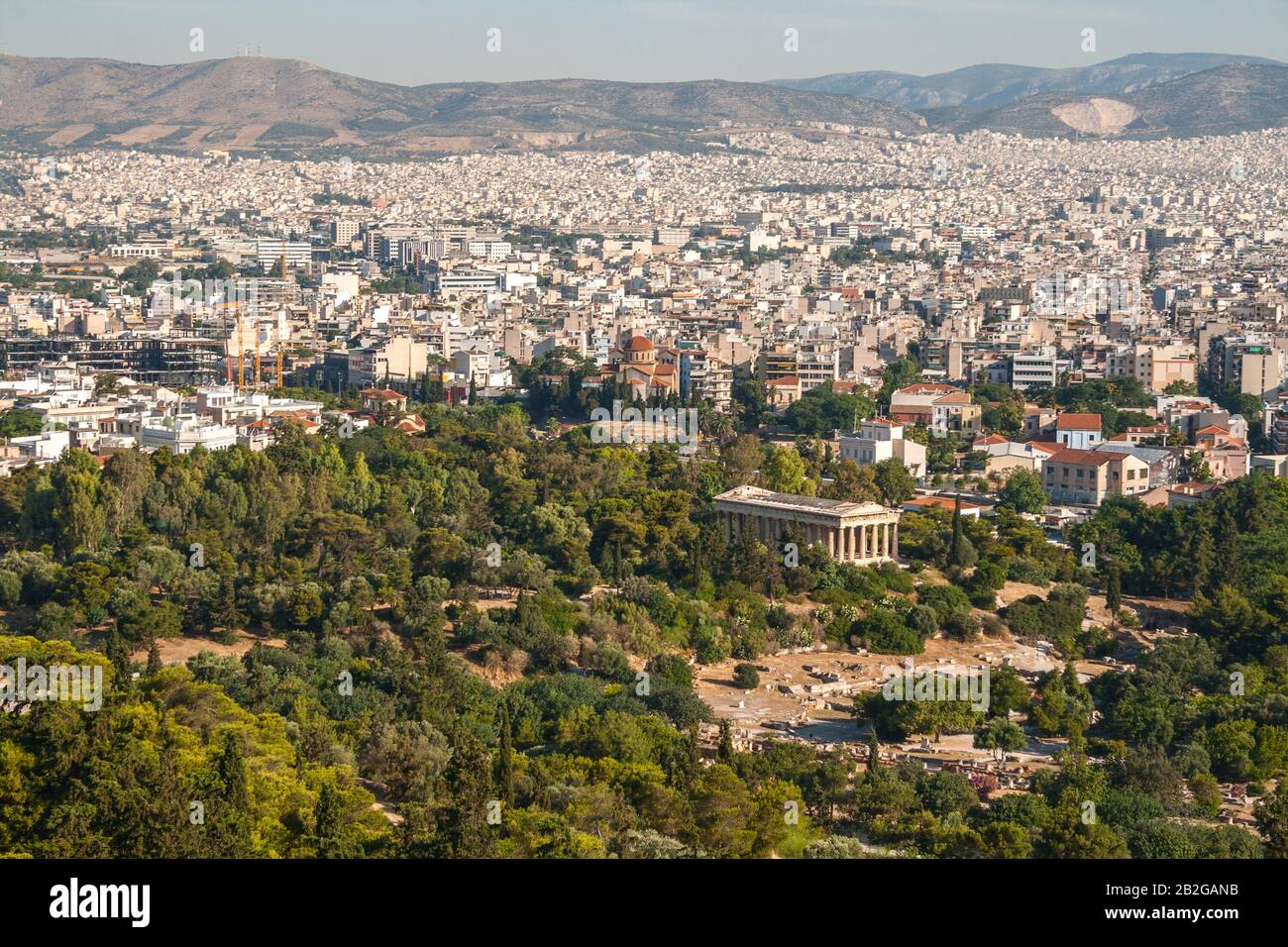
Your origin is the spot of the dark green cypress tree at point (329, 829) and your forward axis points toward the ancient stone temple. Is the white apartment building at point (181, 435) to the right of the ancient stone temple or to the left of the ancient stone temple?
left

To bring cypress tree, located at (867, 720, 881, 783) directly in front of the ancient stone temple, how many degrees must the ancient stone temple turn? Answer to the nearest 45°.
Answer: approximately 45° to its right

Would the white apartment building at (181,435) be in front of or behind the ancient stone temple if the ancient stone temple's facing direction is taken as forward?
behind

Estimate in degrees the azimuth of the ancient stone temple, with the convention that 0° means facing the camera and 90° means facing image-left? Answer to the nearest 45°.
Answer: approximately 315°

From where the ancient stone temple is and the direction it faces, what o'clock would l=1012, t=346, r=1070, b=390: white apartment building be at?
The white apartment building is roughly at 8 o'clock from the ancient stone temple.

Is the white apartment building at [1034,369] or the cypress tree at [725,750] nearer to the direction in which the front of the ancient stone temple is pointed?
the cypress tree

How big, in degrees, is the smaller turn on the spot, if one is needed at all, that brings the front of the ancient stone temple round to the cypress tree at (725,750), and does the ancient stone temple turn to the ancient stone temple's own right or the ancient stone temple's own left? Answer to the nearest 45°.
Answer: approximately 45° to the ancient stone temple's own right

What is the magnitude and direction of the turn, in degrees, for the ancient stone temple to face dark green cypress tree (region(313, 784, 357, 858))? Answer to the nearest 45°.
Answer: approximately 45° to its right

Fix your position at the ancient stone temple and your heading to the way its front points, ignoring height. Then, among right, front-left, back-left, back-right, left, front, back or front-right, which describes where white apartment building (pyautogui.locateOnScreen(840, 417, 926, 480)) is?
back-left
